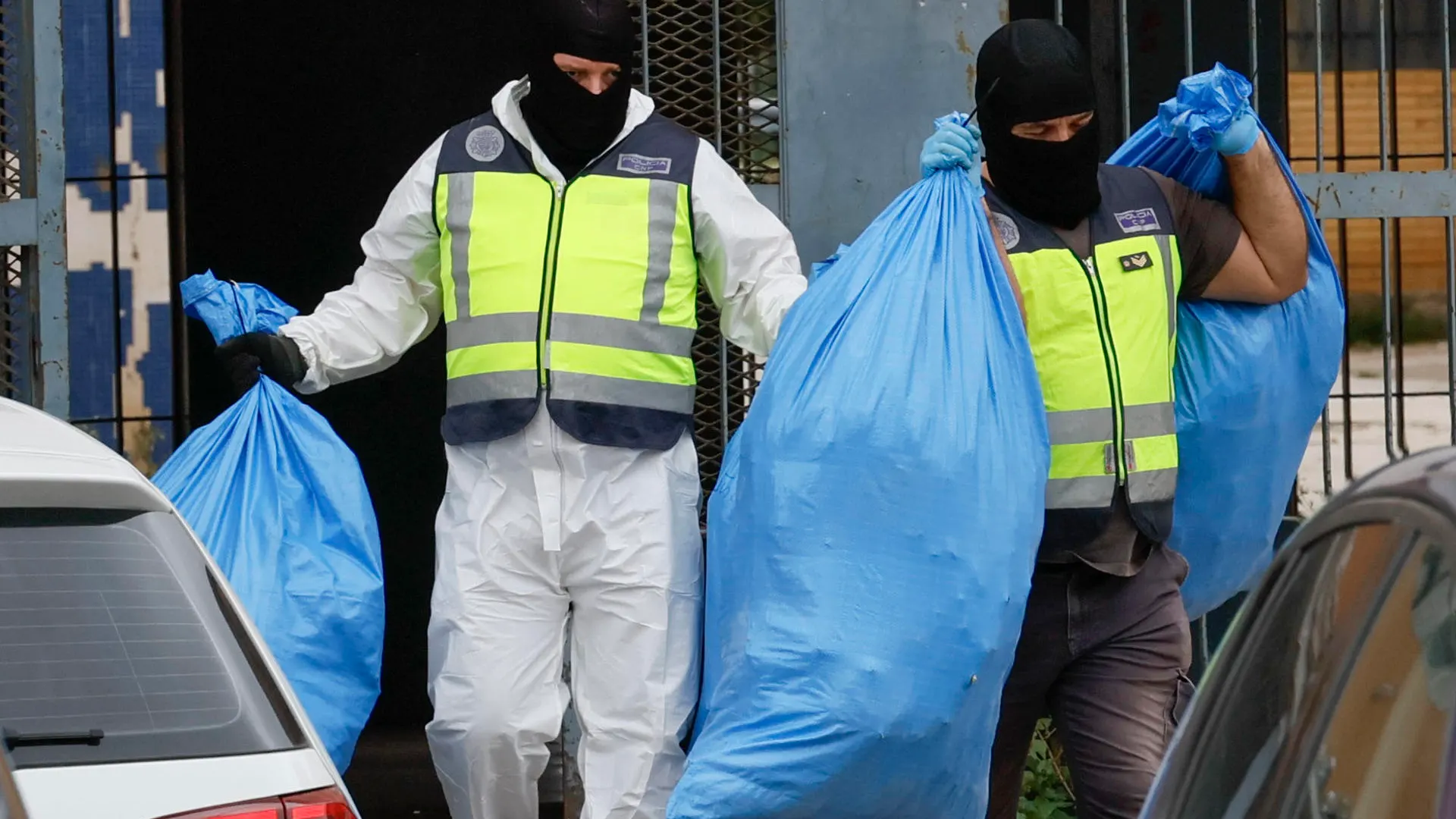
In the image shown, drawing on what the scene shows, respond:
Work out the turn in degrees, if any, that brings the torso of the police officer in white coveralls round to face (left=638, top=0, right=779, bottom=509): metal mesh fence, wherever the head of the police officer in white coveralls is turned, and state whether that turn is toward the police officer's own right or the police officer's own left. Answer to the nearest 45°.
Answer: approximately 180°

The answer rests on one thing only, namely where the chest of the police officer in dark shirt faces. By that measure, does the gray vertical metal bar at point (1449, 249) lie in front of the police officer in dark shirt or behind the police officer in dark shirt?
behind

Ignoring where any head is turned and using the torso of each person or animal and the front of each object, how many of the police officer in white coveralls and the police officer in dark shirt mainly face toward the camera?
2

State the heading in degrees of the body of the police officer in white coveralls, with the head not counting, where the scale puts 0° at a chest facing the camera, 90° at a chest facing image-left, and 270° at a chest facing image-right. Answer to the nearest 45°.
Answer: approximately 0°

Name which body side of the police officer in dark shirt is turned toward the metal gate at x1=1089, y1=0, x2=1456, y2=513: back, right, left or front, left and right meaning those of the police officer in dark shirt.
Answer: back

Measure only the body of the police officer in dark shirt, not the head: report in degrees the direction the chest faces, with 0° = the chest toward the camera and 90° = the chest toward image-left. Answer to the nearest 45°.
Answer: approximately 0°

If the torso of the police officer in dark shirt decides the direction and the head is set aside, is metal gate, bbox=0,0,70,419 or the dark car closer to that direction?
the dark car
